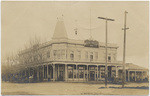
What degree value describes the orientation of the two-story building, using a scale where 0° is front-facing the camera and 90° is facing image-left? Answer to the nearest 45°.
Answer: approximately 315°
